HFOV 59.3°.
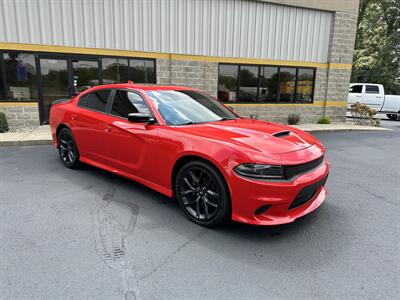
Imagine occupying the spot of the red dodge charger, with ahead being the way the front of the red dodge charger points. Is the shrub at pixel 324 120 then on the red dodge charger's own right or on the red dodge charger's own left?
on the red dodge charger's own left

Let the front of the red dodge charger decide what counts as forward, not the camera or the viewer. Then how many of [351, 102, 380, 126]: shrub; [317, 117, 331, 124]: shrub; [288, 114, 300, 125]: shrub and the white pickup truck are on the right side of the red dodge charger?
0

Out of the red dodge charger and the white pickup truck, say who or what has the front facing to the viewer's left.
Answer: the white pickup truck

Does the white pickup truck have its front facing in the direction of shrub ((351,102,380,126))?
no

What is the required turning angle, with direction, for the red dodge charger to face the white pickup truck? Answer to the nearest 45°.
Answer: approximately 90° to its left

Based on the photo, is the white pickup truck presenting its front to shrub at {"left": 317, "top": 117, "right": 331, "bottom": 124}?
no

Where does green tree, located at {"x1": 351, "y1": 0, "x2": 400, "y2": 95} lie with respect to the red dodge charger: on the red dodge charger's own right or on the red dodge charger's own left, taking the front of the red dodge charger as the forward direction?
on the red dodge charger's own left

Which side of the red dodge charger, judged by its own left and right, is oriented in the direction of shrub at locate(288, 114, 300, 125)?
left

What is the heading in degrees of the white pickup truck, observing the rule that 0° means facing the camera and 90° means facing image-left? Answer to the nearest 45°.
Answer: approximately 90°

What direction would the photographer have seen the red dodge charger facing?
facing the viewer and to the right of the viewer

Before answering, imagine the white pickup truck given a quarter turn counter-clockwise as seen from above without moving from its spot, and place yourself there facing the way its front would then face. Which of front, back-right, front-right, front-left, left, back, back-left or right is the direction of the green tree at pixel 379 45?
back

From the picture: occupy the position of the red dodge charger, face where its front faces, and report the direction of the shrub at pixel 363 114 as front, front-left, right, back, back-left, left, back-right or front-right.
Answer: left

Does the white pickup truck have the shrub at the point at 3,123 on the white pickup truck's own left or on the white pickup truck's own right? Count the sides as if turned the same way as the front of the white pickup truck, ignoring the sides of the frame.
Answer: on the white pickup truck's own left
